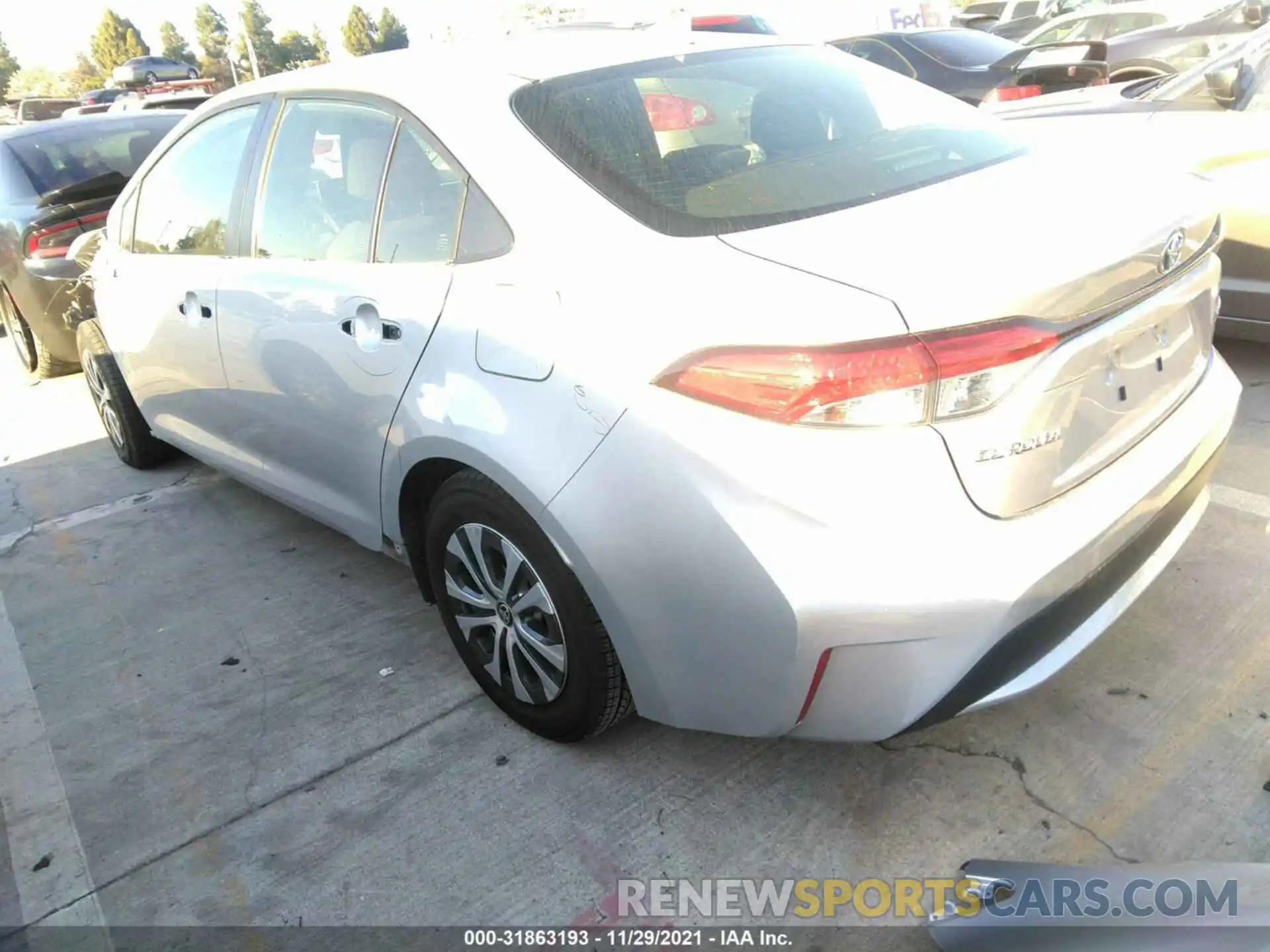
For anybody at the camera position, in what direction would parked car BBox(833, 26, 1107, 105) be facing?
facing away from the viewer and to the left of the viewer

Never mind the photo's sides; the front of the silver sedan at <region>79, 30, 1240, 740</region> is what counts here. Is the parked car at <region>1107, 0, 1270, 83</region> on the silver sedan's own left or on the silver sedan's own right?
on the silver sedan's own right

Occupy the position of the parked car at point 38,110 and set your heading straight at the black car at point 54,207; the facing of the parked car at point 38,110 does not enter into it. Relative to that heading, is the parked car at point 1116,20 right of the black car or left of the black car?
left

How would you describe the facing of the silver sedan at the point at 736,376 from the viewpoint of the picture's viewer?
facing away from the viewer and to the left of the viewer

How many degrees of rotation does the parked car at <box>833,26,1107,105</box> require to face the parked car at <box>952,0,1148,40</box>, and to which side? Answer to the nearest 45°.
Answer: approximately 45° to its right

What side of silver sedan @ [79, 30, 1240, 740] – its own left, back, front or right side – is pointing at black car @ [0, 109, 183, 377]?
front
